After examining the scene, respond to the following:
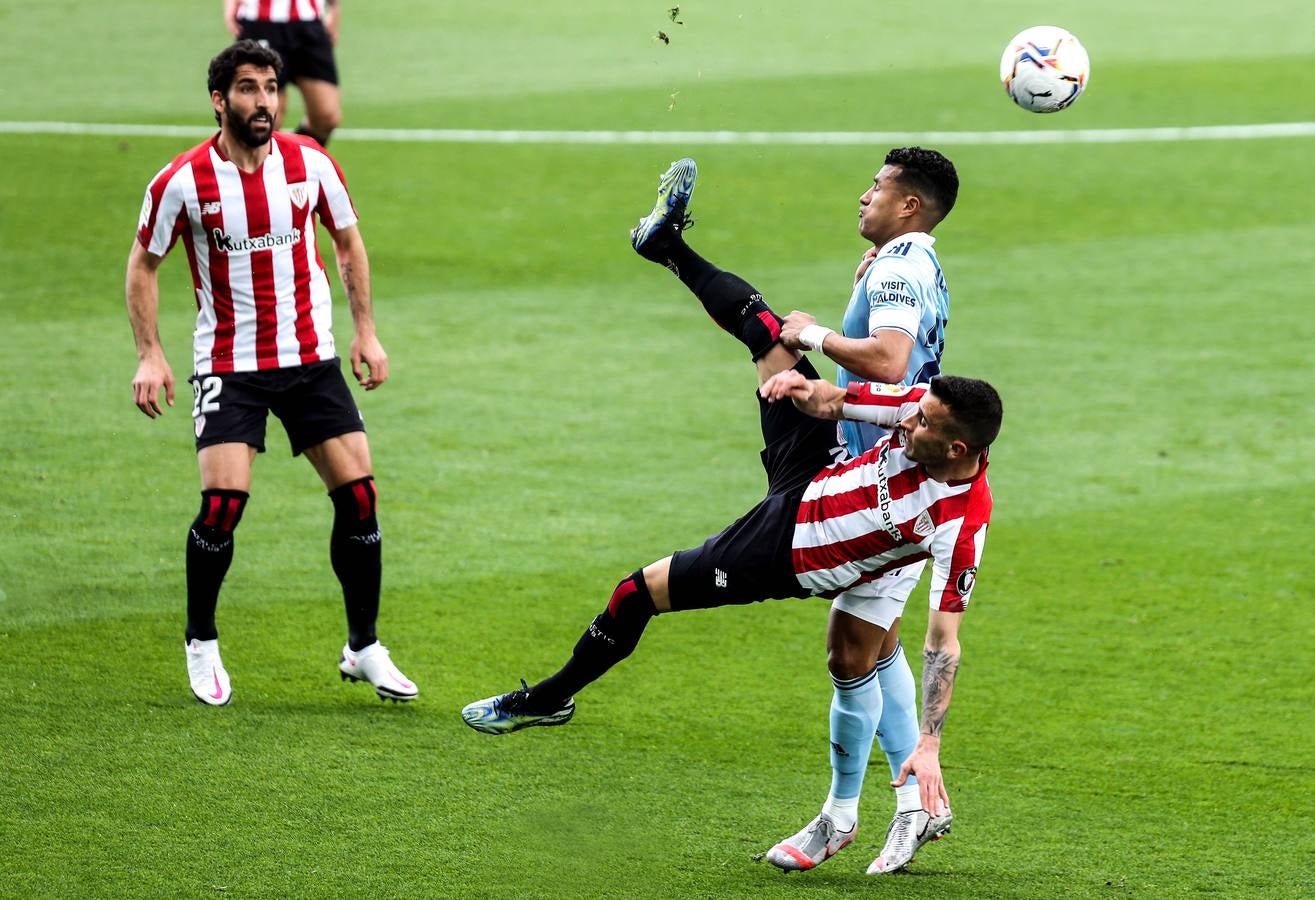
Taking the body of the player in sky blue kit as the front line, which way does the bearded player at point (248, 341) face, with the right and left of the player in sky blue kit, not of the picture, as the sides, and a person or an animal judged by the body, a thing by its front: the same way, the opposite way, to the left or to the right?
to the left

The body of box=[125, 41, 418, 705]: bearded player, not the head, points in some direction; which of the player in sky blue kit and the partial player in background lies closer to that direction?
the player in sky blue kit

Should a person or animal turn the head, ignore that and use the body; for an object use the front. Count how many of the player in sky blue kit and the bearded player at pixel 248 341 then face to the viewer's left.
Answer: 1

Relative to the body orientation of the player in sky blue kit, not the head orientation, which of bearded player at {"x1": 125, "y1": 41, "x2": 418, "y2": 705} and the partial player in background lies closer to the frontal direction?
the bearded player

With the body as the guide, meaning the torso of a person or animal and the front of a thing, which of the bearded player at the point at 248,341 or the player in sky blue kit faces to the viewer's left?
the player in sky blue kit

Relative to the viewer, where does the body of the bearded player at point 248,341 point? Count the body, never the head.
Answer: toward the camera

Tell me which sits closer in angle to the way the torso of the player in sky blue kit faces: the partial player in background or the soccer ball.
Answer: the partial player in background

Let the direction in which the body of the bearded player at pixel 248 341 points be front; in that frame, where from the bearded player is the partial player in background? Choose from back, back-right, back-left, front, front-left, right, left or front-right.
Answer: back

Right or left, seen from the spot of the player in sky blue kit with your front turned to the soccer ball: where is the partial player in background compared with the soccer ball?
left

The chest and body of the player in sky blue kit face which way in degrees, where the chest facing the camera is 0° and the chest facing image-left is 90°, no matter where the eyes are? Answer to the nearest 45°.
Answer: approximately 90°

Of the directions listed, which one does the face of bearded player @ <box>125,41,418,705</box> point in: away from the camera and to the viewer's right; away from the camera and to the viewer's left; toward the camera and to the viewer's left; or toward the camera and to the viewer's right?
toward the camera and to the viewer's right

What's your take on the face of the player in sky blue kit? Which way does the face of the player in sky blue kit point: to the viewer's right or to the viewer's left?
to the viewer's left

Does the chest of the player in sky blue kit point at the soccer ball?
no
